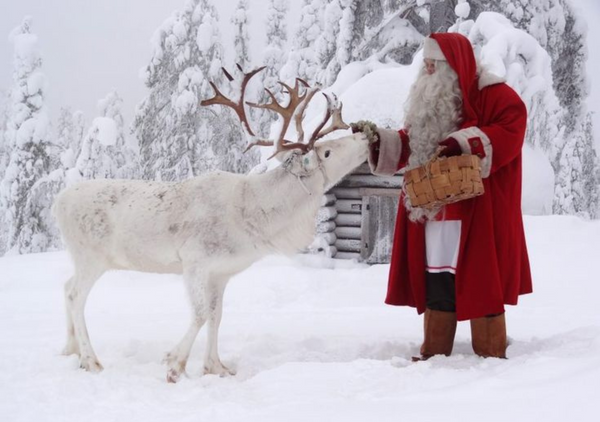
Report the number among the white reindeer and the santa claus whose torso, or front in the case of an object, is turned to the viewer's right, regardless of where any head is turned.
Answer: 1

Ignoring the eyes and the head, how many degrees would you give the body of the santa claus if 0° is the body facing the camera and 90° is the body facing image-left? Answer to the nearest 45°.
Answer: approximately 45°

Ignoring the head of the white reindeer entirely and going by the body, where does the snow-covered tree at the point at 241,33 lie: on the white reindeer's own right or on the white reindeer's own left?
on the white reindeer's own left

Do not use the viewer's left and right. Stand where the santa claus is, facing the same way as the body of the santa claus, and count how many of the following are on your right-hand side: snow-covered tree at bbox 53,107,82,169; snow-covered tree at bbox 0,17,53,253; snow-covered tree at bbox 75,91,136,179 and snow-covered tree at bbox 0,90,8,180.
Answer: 4

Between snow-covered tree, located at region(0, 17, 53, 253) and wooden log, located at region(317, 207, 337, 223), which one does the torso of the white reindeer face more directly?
the wooden log

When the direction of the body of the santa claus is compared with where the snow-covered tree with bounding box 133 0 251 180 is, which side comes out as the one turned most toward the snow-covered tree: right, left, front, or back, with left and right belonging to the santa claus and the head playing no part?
right

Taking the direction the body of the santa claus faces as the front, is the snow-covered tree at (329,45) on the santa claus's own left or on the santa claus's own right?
on the santa claus's own right

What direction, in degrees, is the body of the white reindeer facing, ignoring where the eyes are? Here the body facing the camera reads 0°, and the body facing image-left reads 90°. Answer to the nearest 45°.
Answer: approximately 270°

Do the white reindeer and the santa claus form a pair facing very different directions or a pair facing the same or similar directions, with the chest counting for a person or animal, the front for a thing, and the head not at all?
very different directions

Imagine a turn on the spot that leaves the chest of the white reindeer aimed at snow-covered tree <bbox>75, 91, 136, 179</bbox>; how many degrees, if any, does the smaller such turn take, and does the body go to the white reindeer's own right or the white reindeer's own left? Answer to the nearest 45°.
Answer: approximately 90° to the white reindeer's own left
